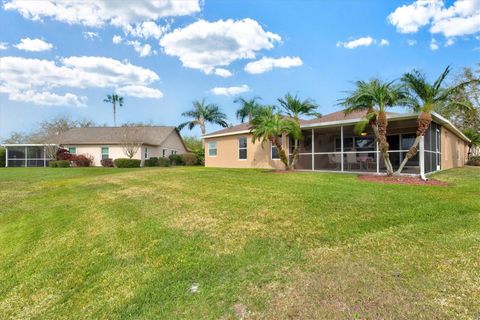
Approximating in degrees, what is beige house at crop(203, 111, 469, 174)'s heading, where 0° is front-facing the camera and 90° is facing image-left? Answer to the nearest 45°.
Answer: approximately 225°

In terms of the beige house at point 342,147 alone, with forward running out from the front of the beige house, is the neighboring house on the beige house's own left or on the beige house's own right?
on the beige house's own left

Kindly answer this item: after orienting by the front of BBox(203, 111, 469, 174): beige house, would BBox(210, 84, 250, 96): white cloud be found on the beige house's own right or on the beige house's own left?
on the beige house's own left
